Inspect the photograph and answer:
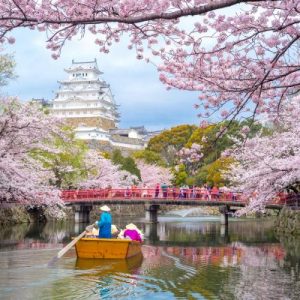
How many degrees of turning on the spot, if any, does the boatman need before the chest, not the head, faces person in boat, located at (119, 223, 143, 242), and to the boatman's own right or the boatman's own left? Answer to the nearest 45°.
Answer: approximately 45° to the boatman's own right

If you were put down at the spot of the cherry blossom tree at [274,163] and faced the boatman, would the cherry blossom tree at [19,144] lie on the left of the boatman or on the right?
right

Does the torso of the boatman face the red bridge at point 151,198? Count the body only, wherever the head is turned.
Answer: yes

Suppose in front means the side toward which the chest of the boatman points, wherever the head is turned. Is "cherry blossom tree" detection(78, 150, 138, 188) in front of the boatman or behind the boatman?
in front
